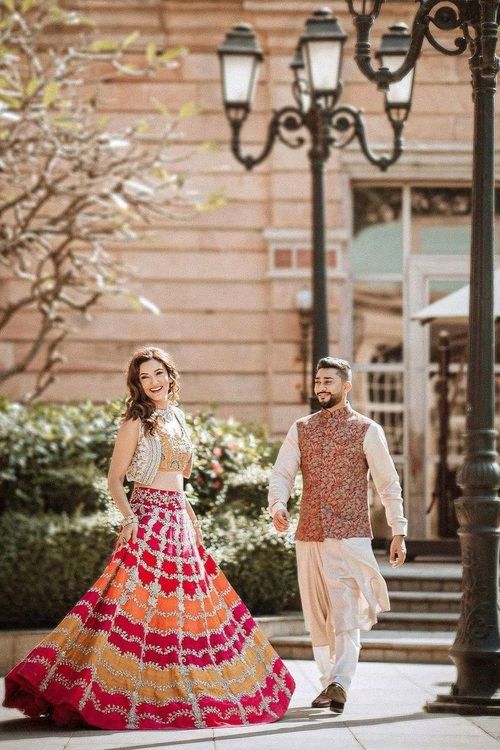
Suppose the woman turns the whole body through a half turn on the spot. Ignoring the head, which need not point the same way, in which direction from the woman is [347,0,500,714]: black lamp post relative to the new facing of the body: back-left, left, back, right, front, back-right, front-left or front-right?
back-right

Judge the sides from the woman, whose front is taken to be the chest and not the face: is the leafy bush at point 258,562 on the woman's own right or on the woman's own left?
on the woman's own left

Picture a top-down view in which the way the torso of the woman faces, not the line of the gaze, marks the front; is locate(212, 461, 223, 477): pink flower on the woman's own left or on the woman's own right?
on the woman's own left

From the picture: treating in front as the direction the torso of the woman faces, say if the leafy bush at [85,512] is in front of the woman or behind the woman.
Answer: behind

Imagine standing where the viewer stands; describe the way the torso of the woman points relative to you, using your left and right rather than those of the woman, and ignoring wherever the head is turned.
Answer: facing the viewer and to the right of the viewer

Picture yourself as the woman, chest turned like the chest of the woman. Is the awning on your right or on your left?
on your left

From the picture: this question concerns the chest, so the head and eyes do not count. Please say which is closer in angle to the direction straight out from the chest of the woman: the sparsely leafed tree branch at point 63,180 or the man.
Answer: the man

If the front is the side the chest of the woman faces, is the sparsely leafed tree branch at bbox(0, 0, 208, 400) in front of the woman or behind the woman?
behind

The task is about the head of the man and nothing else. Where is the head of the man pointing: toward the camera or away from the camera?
toward the camera

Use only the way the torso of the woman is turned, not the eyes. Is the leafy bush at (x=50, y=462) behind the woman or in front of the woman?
behind

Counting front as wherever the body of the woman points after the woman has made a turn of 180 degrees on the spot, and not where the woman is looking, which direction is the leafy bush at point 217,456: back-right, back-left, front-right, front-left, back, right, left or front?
front-right

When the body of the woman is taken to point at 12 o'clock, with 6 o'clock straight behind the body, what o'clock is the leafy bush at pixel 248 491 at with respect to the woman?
The leafy bush is roughly at 8 o'clock from the woman.
